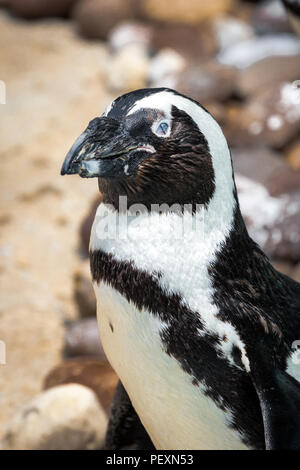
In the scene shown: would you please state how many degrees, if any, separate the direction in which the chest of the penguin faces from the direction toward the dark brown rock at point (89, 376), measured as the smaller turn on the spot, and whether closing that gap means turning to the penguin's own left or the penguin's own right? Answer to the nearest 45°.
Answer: approximately 135° to the penguin's own right

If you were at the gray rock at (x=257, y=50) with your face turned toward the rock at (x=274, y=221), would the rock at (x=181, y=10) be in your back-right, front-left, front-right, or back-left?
back-right

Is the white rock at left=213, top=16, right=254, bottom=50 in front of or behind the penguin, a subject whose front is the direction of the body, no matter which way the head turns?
behind

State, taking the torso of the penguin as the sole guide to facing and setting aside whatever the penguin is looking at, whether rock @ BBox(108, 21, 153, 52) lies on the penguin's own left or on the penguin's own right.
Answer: on the penguin's own right

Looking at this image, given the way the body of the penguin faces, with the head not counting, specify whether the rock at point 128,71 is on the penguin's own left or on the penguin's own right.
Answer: on the penguin's own right

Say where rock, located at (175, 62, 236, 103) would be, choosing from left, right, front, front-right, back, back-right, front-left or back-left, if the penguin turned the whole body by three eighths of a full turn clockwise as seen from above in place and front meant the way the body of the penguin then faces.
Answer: front

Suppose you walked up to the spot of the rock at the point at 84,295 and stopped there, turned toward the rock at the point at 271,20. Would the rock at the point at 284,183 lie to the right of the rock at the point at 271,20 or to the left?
right

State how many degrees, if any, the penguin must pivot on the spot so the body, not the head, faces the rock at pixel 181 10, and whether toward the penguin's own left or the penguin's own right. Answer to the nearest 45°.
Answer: approximately 135° to the penguin's own right

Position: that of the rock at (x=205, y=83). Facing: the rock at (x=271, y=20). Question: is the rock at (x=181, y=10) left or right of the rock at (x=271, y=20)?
left

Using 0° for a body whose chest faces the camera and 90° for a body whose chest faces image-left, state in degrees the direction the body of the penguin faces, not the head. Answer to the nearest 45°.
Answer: approximately 45°
